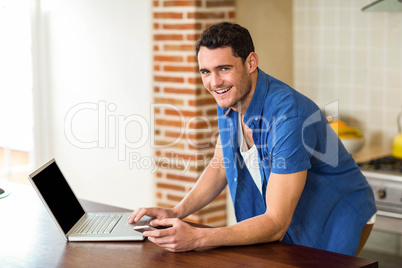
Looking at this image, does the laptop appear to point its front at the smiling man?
yes

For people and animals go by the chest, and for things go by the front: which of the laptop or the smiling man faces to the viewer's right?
the laptop

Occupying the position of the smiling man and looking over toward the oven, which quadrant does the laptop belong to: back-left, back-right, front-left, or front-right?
back-left

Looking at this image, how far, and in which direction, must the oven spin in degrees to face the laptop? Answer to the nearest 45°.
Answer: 0° — it already faces it

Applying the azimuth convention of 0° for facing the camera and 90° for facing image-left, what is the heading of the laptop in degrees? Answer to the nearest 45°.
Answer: approximately 270°

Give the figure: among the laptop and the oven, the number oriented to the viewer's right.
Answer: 1

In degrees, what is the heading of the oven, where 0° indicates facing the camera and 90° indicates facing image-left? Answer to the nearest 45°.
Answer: approximately 45°

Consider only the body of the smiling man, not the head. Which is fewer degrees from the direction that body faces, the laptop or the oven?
the laptop

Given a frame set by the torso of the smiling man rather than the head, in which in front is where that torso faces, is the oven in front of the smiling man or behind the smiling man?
behind
